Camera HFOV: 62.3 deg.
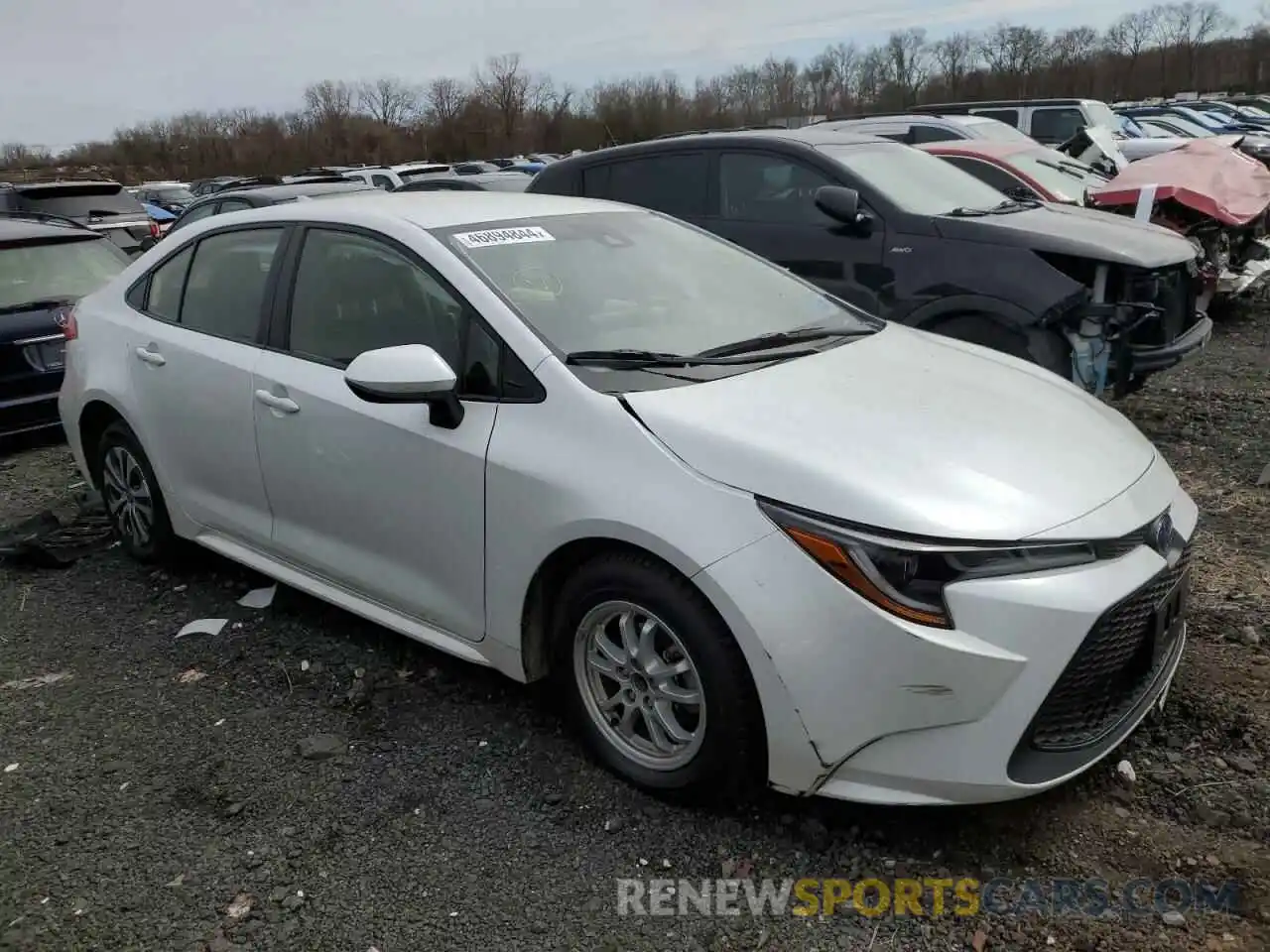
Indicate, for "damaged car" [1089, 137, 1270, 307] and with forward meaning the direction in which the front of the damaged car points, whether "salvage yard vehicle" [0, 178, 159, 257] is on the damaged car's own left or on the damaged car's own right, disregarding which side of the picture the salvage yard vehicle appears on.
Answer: on the damaged car's own right

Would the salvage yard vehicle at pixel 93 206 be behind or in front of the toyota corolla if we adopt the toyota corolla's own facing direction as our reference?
behind

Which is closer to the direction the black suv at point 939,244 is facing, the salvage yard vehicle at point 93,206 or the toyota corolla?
the toyota corolla

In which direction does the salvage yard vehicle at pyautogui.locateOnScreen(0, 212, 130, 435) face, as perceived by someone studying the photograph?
facing away from the viewer and to the left of the viewer

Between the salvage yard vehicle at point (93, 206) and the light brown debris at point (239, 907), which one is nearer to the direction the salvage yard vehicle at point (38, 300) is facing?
the salvage yard vehicle
